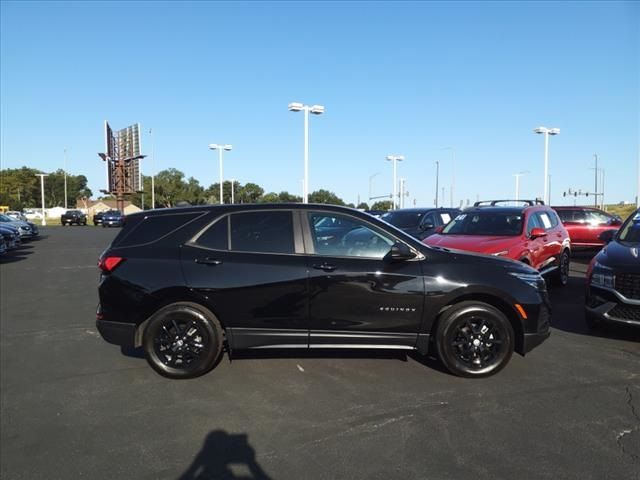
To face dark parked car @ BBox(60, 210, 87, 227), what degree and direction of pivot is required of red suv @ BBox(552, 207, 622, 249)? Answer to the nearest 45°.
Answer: approximately 180°

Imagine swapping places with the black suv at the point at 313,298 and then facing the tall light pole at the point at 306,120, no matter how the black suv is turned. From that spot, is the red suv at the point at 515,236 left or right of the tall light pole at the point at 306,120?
right

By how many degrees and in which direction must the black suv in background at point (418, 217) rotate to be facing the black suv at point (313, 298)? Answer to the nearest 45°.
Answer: approximately 45° to its left

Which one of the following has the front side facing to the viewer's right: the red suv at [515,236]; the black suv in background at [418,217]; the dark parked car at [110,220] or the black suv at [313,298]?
the black suv

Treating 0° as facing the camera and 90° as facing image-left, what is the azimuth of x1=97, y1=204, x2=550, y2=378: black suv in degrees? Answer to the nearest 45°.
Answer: approximately 270°

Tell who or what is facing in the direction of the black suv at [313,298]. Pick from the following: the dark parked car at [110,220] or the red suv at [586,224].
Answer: the dark parked car

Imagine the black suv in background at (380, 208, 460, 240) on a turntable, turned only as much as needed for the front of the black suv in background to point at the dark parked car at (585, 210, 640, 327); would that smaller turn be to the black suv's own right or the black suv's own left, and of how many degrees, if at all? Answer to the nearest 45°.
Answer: approximately 45° to the black suv's own left

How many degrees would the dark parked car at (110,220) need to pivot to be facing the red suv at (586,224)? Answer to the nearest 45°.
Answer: approximately 45° to its left

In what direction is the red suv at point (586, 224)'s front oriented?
to the viewer's right
